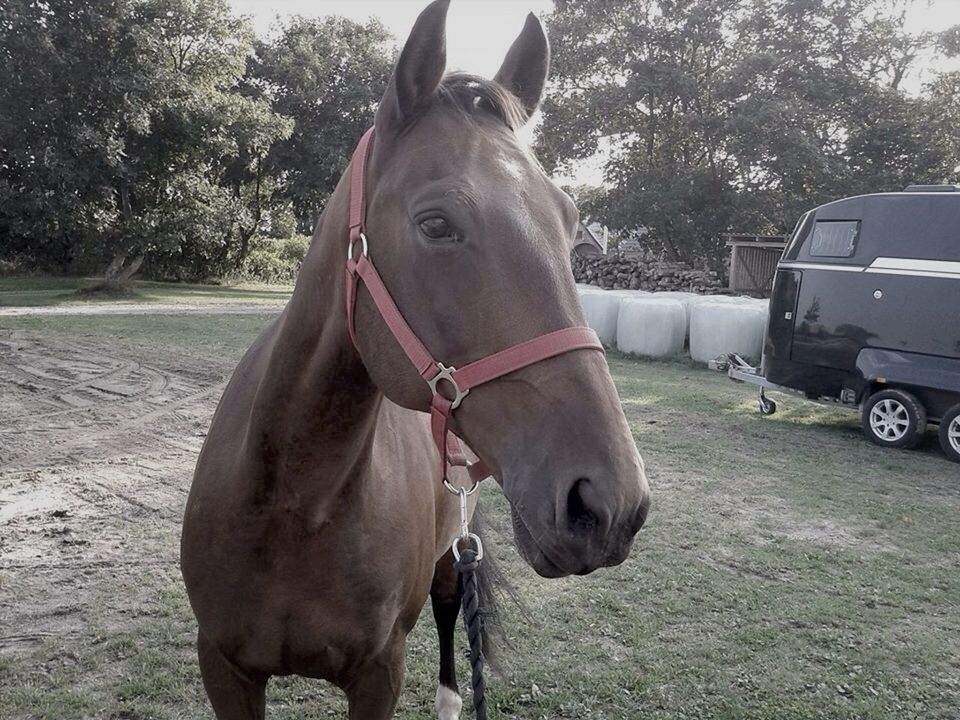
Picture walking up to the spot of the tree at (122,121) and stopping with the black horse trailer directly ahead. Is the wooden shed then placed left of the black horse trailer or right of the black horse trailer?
left

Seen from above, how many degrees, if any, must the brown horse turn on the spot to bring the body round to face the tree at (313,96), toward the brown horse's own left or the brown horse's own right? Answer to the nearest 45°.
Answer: approximately 180°

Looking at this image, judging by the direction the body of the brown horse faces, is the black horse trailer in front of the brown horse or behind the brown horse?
behind

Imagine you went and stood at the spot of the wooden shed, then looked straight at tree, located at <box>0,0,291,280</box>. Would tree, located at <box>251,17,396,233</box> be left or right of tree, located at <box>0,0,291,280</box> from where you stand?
right

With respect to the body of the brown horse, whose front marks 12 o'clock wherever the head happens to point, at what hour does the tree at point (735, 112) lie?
The tree is roughly at 7 o'clock from the brown horse.

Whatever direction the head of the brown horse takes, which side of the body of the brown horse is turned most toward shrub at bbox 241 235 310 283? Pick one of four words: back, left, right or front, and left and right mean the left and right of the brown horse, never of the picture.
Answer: back

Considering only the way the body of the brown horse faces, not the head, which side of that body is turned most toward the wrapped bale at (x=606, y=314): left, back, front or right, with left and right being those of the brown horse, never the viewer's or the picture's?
back

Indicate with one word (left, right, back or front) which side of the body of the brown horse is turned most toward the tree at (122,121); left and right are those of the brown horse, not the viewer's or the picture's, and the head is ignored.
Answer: back

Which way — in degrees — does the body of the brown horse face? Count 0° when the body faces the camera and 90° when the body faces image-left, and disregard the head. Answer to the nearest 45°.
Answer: approximately 0°
